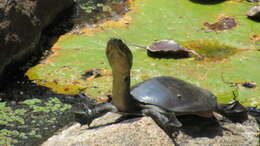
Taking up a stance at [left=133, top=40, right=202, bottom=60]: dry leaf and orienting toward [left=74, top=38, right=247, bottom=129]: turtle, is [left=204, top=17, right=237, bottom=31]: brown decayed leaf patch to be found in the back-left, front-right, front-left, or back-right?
back-left

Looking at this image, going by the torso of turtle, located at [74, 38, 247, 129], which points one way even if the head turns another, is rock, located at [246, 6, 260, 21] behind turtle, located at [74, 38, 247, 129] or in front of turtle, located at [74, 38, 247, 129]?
behind

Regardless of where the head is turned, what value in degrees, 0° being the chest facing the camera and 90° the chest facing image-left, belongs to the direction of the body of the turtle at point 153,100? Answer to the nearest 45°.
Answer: approximately 45°

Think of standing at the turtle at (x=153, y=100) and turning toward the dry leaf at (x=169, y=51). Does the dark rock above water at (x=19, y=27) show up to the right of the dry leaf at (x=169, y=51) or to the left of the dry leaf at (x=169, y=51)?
left

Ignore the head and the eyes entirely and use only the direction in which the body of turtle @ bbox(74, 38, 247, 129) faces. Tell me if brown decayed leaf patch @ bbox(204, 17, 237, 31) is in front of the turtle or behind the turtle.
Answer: behind

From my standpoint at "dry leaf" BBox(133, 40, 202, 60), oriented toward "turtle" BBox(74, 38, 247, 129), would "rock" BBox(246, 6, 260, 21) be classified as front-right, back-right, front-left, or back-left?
back-left
